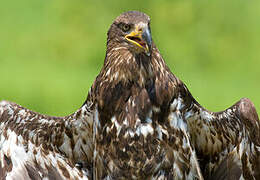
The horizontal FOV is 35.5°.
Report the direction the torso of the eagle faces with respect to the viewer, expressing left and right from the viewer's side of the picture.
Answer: facing the viewer
